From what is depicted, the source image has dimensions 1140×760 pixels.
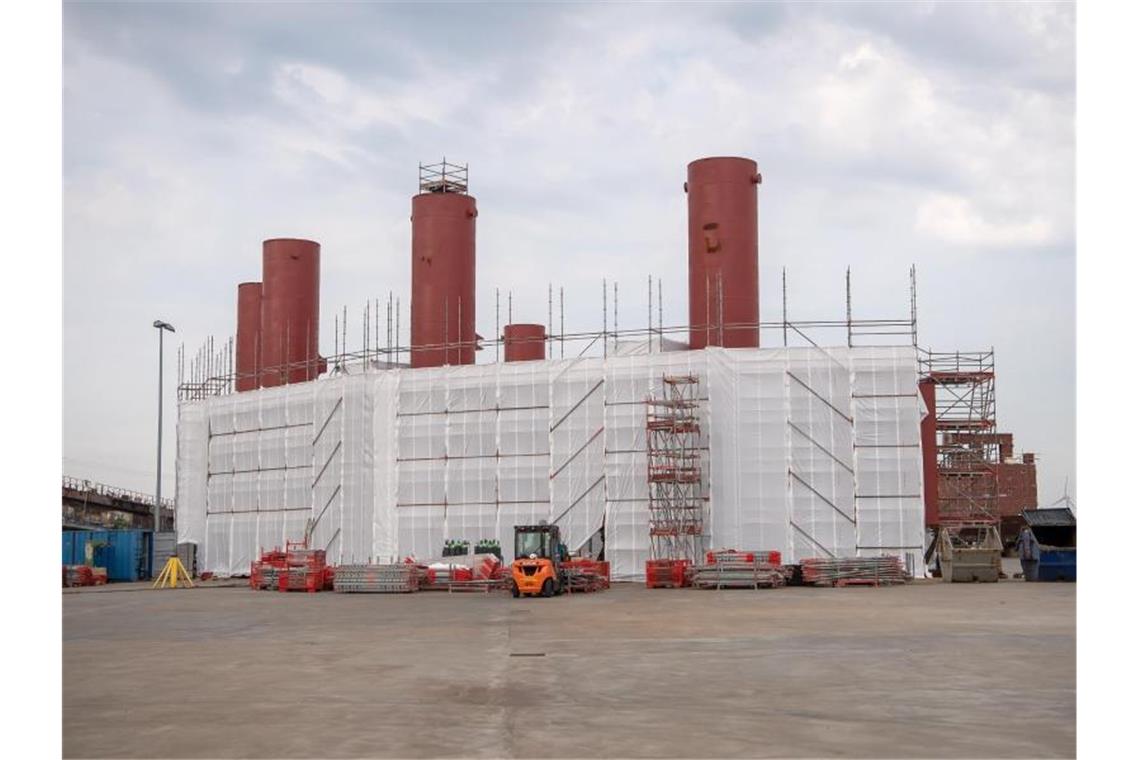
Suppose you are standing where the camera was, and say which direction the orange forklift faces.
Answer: facing away from the viewer and to the right of the viewer

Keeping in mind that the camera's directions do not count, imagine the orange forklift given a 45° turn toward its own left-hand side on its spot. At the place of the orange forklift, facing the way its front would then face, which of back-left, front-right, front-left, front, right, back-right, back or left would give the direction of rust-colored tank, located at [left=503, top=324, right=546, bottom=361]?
front

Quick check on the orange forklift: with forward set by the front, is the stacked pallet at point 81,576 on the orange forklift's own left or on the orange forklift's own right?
on the orange forklift's own left

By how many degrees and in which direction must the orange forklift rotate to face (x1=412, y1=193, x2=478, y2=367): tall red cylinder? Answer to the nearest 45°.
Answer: approximately 45° to its left

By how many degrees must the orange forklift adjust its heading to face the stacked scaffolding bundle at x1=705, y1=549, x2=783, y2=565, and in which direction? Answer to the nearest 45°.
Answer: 0° — it already faces it
